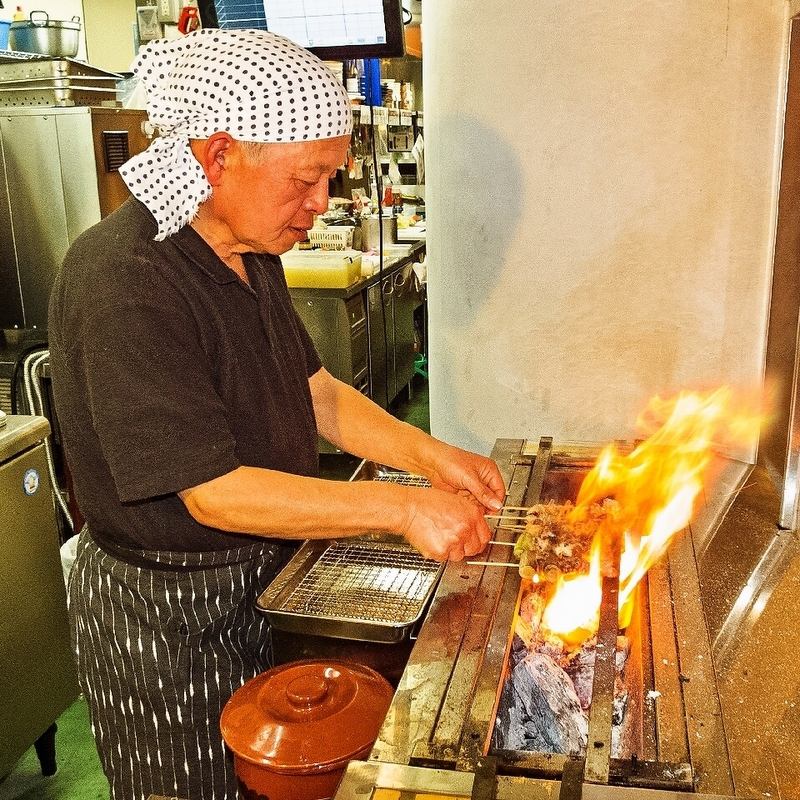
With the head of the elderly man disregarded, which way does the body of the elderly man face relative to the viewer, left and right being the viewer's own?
facing to the right of the viewer

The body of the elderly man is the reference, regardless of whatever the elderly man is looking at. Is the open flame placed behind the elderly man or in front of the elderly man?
in front

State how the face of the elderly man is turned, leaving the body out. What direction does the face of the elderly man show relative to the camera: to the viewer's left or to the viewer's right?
to the viewer's right

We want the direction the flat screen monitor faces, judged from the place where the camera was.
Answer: facing the viewer

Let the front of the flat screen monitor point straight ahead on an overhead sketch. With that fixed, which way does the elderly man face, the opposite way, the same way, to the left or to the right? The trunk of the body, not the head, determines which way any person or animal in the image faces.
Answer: to the left

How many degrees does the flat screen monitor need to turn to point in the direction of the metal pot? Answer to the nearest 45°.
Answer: approximately 135° to its right

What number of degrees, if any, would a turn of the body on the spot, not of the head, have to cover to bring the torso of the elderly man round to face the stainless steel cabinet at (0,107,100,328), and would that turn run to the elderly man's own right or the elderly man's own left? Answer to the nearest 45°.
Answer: approximately 90° to the elderly man's own left

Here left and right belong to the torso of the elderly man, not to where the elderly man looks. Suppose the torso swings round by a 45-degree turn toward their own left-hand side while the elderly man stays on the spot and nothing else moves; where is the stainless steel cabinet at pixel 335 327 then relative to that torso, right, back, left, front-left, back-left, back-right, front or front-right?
front-left

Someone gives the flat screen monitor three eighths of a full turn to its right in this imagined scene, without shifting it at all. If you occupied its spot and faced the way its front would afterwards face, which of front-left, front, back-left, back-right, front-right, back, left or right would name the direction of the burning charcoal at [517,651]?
back-left

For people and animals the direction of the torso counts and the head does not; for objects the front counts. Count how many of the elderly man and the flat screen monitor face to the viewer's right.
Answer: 1

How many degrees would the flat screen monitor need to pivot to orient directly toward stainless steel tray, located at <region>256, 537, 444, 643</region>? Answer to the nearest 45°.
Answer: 0° — it already faces it

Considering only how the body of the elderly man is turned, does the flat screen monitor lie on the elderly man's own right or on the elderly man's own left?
on the elderly man's own left

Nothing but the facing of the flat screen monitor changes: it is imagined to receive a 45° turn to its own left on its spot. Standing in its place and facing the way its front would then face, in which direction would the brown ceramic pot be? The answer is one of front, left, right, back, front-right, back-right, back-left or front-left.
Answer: front-right

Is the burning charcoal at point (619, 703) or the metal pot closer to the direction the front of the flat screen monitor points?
the burning charcoal

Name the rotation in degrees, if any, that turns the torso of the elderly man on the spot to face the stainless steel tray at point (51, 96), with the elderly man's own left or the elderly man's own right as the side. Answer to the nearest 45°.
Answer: approximately 90° to the elderly man's own left

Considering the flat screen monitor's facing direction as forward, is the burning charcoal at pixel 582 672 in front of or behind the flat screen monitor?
in front
